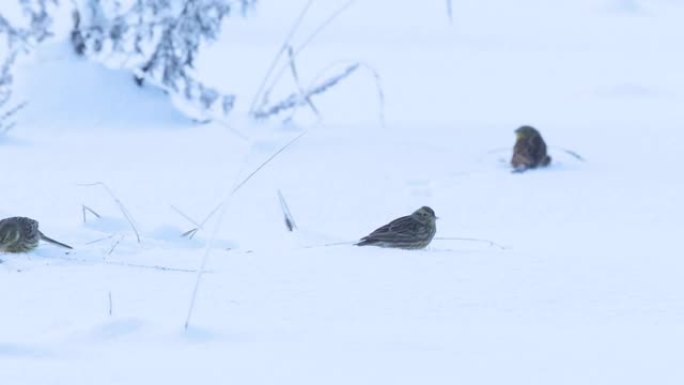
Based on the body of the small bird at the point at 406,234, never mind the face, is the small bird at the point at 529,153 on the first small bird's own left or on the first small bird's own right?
on the first small bird's own left

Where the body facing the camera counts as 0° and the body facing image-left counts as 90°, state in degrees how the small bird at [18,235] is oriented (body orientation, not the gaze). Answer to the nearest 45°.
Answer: approximately 90°

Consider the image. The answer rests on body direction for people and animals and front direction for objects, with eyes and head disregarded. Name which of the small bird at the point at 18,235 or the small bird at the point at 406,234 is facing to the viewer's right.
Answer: the small bird at the point at 406,234

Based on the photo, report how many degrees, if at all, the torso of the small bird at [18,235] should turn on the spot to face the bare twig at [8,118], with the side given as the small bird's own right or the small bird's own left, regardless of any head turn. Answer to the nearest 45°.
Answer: approximately 90° to the small bird's own right

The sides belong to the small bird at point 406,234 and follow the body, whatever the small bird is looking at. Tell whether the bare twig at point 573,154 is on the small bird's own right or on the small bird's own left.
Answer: on the small bird's own left

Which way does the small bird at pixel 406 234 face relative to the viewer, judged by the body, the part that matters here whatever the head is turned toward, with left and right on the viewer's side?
facing to the right of the viewer

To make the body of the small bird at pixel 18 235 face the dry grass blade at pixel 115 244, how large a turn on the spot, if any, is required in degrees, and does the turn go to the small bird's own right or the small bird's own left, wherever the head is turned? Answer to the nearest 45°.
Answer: approximately 180°

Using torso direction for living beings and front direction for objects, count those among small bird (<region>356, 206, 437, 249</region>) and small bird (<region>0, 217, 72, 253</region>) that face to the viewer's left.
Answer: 1
